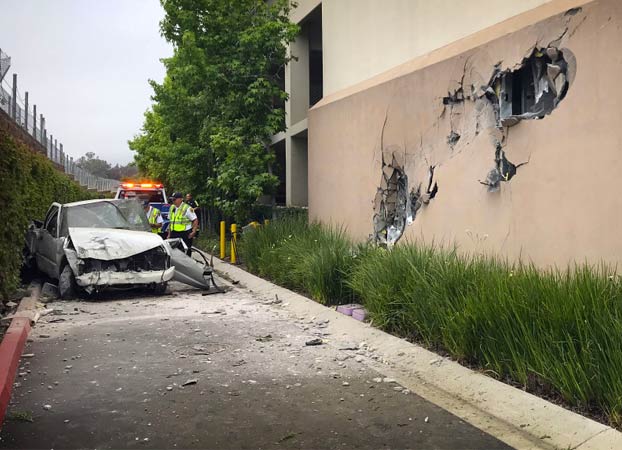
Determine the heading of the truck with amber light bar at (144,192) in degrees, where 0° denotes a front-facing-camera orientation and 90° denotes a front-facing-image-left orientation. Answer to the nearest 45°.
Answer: approximately 0°

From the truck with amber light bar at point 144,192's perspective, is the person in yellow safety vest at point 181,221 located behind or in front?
in front

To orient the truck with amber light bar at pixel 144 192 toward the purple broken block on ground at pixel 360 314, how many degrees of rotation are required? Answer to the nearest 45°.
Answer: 0° — it already faces it

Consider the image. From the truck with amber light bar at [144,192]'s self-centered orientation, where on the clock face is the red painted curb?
The red painted curb is roughly at 12 o'clock from the truck with amber light bar.

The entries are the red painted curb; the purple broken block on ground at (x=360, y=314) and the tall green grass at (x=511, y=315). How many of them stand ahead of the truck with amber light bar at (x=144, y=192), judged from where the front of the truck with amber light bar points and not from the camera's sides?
3

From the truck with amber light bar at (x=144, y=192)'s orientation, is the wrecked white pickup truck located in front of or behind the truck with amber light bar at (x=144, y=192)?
in front

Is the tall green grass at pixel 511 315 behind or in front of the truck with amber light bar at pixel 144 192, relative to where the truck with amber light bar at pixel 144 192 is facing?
in front
